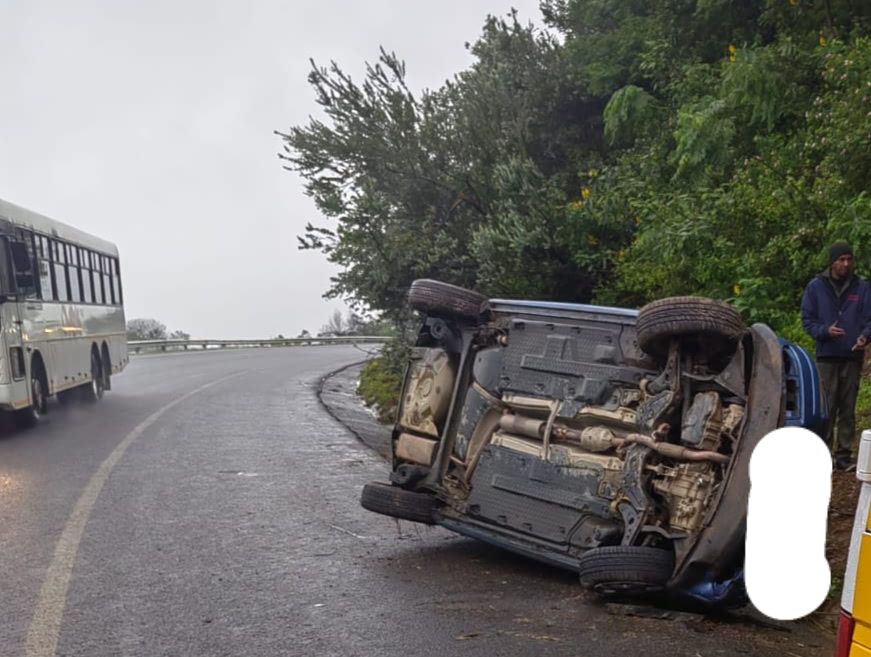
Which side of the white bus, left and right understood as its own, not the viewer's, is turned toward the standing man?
left

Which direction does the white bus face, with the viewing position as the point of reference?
facing the viewer and to the left of the viewer

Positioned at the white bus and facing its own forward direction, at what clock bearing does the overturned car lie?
The overturned car is roughly at 10 o'clock from the white bus.

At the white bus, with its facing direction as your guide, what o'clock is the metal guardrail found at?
The metal guardrail is roughly at 5 o'clock from the white bus.

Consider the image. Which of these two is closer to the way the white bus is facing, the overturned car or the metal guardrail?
the overturned car

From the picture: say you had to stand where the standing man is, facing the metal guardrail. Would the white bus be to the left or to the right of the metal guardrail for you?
left

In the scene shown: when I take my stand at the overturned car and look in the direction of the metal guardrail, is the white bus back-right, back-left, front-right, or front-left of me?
front-left

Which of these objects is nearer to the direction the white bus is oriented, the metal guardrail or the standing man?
the standing man

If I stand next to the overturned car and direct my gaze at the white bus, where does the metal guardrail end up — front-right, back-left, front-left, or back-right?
front-right
